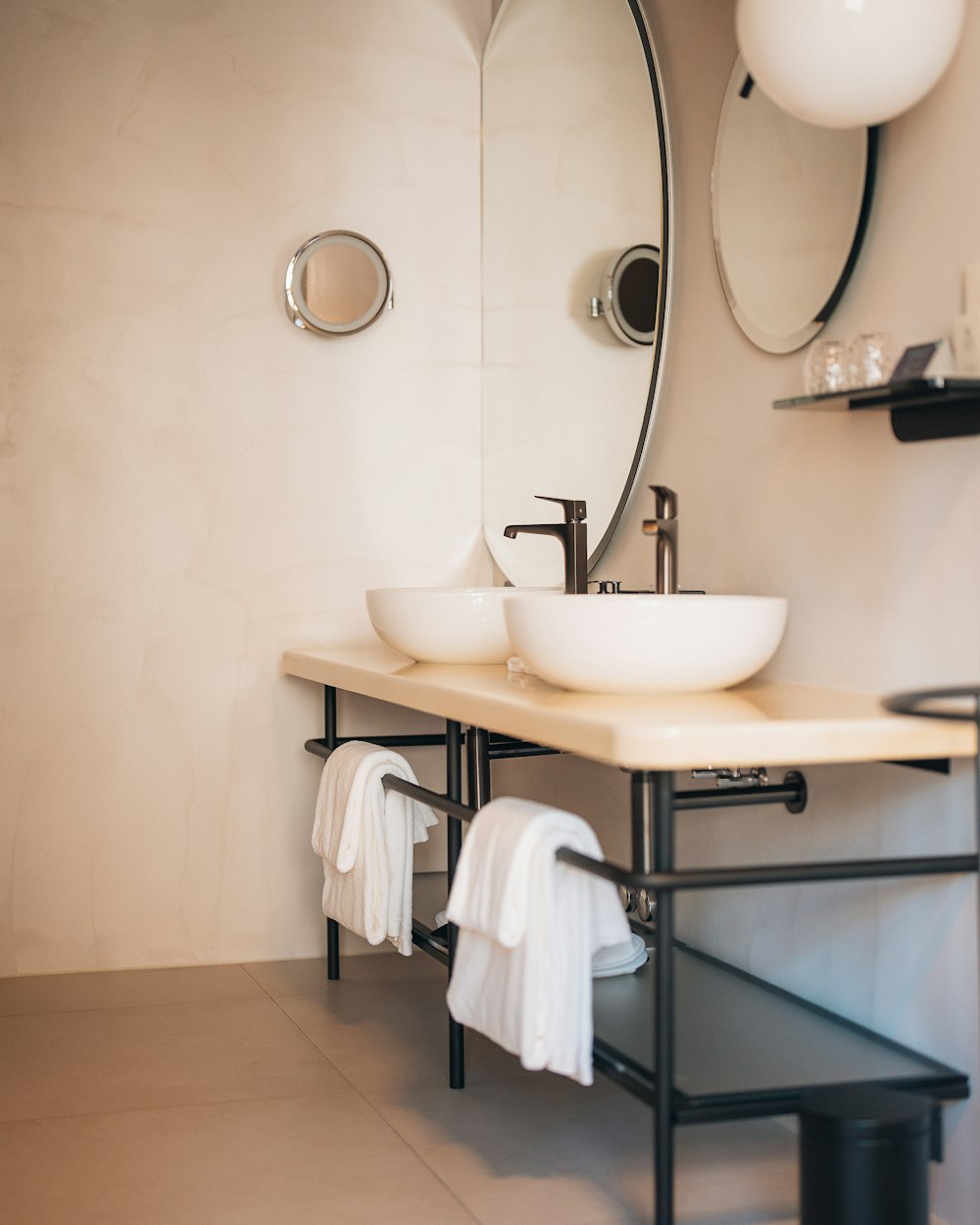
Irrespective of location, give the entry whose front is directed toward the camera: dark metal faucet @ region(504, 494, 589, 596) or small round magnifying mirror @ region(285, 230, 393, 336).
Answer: the small round magnifying mirror

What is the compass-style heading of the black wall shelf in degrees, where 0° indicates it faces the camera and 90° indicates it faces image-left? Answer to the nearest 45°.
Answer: approximately 45°

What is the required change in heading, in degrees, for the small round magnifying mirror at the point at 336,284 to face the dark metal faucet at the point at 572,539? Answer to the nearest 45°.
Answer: approximately 45° to its left

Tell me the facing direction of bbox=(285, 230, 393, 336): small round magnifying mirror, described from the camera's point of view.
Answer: facing the viewer

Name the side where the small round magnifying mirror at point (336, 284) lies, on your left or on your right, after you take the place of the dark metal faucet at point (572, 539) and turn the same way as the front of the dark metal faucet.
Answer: on your right

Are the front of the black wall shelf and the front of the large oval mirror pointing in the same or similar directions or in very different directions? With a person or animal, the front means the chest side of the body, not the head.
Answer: same or similar directions

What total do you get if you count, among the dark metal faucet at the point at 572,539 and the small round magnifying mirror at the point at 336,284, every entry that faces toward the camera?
1

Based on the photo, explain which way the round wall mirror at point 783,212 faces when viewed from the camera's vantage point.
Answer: facing the viewer and to the left of the viewer

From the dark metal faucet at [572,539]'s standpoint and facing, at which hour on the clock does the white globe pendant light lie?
The white globe pendant light is roughly at 8 o'clock from the dark metal faucet.

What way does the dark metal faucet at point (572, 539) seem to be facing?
to the viewer's left
